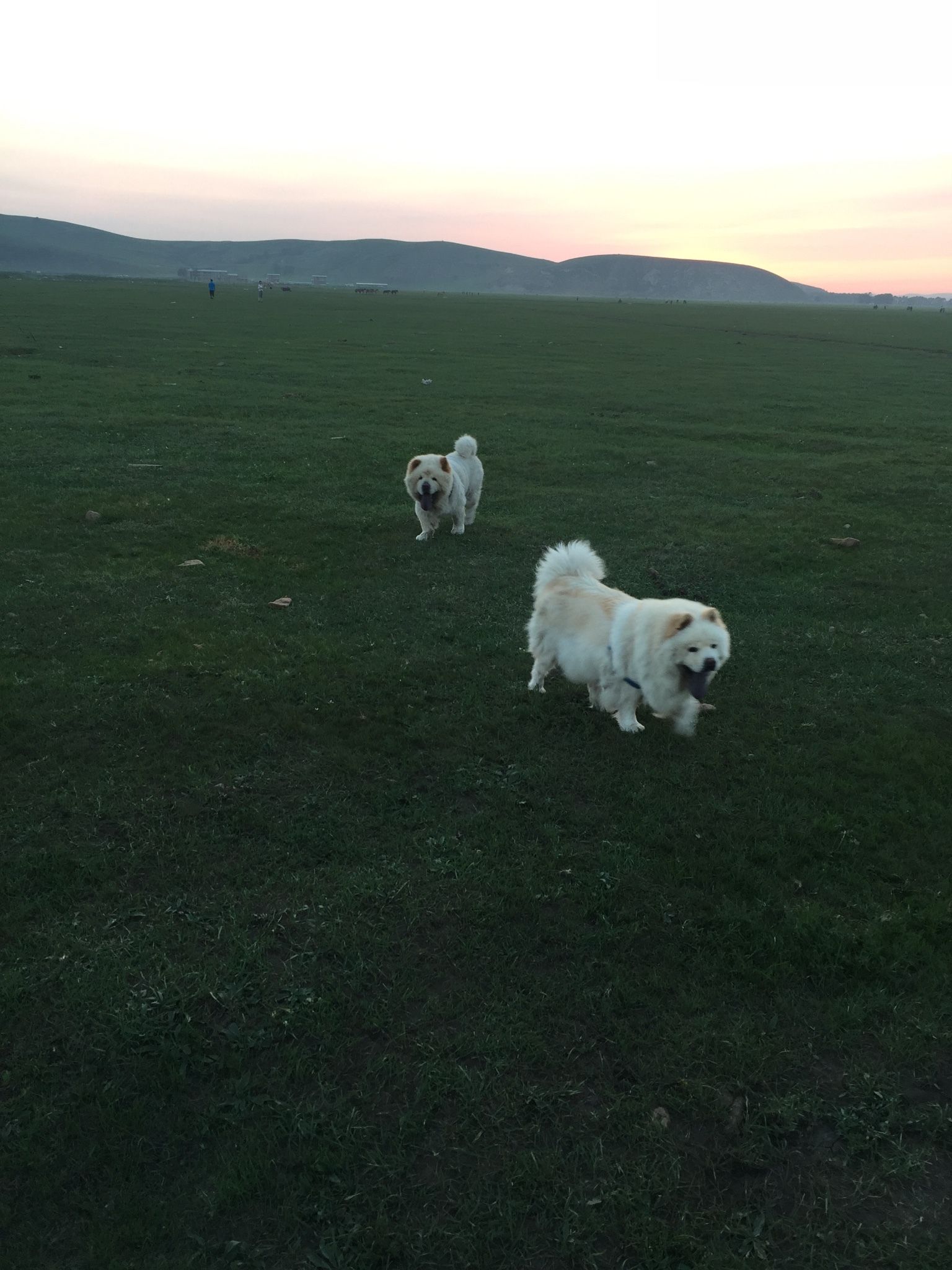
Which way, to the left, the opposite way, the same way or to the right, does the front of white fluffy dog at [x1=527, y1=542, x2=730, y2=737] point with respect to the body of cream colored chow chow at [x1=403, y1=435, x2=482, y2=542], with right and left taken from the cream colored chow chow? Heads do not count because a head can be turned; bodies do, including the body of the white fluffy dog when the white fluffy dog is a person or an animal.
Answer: to the left

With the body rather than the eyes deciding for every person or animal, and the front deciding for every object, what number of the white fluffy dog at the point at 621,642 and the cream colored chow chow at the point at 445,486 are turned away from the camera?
0

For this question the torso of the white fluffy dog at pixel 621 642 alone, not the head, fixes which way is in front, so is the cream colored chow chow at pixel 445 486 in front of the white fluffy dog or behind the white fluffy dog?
behind

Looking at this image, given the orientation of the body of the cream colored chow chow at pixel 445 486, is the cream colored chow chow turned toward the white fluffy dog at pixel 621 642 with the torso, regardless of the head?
no

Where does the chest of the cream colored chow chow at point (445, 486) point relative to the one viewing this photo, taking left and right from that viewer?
facing the viewer and to the left of the viewer

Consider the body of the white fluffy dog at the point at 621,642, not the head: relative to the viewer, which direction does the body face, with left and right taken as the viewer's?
facing the viewer and to the right of the viewer
